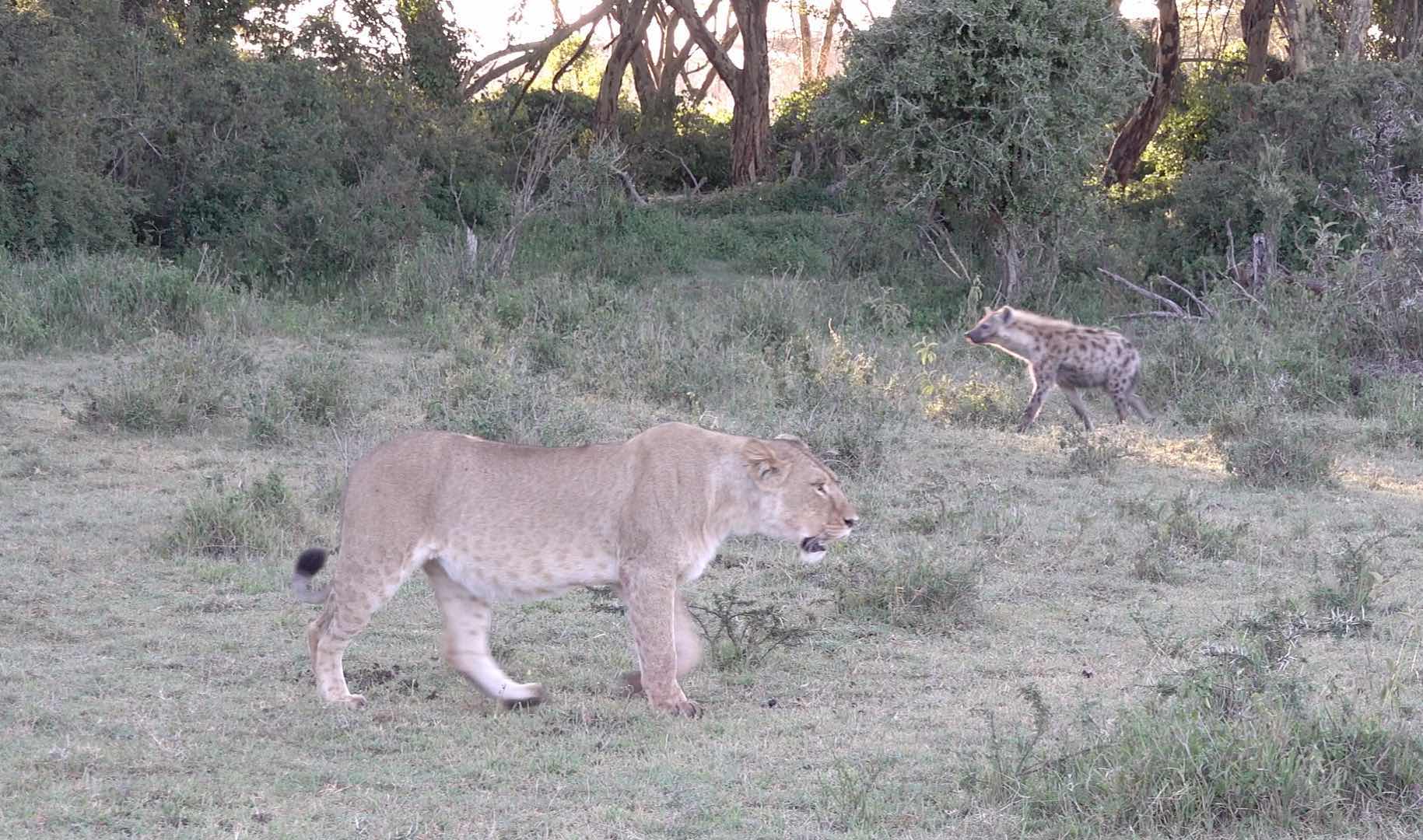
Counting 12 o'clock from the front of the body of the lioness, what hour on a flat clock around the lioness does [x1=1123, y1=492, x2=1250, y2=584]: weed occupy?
The weed is roughly at 11 o'clock from the lioness.

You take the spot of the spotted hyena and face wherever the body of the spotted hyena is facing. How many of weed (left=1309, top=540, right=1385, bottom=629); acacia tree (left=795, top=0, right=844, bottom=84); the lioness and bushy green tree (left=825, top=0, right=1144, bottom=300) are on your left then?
2

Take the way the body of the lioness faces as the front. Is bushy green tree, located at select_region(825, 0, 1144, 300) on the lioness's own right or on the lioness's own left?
on the lioness's own left

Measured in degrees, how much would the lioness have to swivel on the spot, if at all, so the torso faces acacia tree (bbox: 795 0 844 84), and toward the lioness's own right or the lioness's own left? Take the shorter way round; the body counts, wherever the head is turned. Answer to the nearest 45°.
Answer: approximately 90° to the lioness's own left

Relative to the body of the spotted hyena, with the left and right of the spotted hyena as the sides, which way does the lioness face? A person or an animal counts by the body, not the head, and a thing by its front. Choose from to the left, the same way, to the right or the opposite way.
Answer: the opposite way

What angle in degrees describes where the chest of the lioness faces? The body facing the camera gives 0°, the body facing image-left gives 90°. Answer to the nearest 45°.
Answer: approximately 270°

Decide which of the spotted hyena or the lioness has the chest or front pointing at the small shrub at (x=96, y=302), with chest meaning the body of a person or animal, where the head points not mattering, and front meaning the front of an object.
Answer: the spotted hyena

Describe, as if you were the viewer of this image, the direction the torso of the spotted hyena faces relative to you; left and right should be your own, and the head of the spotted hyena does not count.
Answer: facing to the left of the viewer

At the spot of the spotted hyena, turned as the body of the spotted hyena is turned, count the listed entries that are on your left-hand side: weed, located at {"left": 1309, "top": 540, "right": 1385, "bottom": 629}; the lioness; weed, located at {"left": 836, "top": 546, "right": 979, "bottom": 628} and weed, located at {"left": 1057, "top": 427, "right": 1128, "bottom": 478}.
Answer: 4

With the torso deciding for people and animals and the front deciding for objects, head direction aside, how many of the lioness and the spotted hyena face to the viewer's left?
1

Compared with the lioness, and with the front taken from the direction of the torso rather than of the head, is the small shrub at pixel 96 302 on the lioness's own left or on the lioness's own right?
on the lioness's own left

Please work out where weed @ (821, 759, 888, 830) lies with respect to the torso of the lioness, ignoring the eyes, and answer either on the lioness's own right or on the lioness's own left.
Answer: on the lioness's own right
